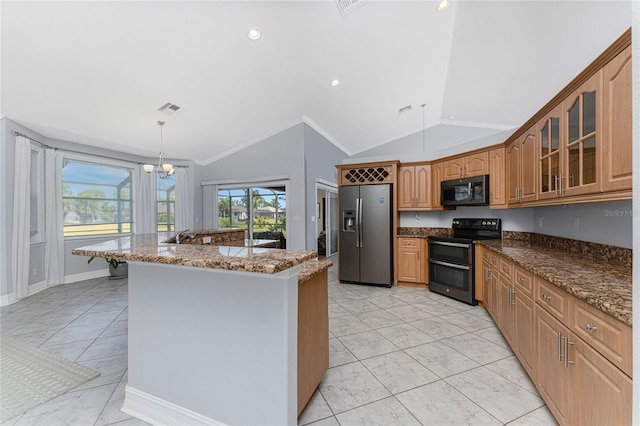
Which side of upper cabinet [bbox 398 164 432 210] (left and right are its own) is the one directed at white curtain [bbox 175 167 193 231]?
right

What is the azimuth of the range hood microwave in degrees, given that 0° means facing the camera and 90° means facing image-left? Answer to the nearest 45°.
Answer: approximately 45°

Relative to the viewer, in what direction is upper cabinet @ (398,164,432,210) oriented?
toward the camera

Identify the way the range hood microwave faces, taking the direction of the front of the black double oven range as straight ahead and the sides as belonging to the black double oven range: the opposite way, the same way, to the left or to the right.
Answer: the same way

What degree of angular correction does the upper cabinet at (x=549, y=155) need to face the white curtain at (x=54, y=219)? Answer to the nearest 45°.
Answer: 0° — it already faces it

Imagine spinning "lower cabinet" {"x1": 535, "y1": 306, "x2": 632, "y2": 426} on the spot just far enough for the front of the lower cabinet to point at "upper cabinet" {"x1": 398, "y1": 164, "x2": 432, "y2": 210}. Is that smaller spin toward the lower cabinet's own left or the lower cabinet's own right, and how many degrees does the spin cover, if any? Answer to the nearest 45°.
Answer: approximately 45° to the lower cabinet's own right

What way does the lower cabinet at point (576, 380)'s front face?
to the viewer's left

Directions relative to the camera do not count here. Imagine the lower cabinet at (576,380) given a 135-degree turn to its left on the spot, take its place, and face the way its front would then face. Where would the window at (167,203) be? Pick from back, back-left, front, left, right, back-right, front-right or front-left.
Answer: back-right

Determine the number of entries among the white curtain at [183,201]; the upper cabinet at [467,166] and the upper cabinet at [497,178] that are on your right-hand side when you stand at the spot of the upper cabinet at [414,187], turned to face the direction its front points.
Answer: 1

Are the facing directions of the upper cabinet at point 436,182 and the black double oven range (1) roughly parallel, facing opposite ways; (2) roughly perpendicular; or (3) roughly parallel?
roughly parallel

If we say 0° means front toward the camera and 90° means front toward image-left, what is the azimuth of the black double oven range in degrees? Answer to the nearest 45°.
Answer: approximately 45°

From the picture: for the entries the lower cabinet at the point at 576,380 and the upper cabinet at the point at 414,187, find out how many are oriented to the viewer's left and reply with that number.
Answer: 1

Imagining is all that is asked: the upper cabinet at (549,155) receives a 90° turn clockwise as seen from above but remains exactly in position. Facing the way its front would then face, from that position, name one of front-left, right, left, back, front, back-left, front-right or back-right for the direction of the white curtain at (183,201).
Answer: front-left

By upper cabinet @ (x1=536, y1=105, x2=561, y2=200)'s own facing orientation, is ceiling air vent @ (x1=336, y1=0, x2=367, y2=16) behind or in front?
in front

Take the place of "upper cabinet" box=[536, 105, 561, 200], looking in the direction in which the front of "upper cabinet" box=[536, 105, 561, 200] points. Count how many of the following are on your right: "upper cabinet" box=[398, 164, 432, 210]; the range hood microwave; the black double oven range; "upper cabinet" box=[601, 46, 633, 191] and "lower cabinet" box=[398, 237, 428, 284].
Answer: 4

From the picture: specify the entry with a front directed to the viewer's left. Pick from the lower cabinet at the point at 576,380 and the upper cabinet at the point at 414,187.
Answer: the lower cabinet

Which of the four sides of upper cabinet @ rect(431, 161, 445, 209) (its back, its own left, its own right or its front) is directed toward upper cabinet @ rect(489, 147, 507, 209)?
left

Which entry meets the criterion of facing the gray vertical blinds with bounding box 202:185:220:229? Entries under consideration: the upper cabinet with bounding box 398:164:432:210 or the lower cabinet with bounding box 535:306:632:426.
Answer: the lower cabinet
